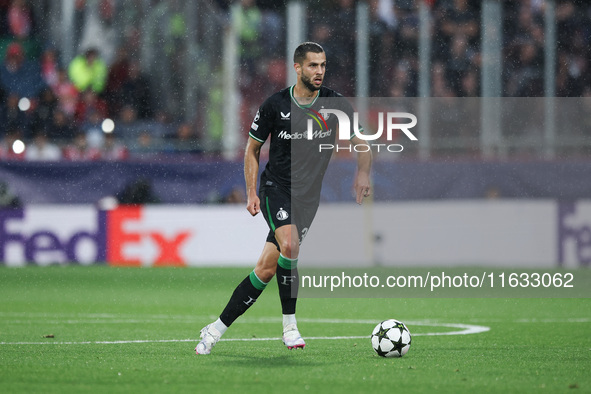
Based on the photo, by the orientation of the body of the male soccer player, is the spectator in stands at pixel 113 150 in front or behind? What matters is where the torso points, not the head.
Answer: behind

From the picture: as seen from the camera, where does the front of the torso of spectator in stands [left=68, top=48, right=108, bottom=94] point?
toward the camera

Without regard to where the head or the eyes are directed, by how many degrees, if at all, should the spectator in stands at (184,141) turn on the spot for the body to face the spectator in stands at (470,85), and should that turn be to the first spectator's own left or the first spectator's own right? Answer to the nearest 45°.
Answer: approximately 90° to the first spectator's own left

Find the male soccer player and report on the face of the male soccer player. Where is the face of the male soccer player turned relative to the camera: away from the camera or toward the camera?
toward the camera

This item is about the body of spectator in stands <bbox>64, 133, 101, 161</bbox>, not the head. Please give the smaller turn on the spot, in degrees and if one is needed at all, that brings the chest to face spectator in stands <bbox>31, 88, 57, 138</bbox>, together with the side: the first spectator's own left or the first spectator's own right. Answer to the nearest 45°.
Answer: approximately 135° to the first spectator's own right

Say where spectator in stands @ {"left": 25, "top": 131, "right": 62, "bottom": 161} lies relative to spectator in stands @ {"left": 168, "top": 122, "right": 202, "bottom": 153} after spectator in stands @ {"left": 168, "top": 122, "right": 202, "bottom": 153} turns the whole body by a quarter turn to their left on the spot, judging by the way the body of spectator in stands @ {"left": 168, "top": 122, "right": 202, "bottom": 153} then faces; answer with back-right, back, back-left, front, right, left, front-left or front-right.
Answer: back

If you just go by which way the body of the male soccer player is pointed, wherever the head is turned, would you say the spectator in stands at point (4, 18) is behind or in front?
behind

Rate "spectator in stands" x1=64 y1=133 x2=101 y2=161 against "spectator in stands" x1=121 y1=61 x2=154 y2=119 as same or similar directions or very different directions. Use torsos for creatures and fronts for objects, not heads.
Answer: same or similar directions

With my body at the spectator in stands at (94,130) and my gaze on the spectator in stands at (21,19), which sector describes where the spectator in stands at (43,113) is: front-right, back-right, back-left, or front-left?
front-left

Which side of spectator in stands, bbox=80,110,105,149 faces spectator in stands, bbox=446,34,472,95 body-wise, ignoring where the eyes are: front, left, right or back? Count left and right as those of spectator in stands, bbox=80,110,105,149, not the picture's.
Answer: left

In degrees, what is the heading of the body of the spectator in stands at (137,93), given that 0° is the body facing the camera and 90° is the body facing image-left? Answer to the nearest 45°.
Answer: approximately 0°

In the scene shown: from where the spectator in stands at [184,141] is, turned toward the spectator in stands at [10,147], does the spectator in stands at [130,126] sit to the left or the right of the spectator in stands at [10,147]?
right

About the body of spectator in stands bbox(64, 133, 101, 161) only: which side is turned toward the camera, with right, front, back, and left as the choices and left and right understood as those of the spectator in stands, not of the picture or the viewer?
front
